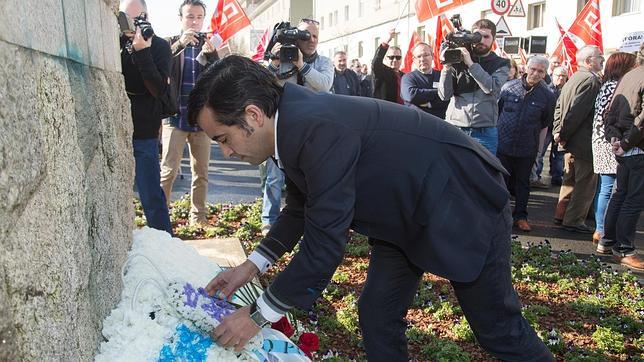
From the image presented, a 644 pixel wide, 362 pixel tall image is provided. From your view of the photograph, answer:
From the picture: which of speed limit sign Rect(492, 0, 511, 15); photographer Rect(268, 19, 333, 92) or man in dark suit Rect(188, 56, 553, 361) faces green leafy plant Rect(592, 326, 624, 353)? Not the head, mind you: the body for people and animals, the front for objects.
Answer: the speed limit sign

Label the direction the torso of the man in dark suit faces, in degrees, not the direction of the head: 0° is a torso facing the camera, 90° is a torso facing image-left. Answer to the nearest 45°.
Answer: approximately 90°

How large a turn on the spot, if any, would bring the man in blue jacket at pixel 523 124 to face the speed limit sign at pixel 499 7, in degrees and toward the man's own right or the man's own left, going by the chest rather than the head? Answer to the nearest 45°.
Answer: approximately 180°

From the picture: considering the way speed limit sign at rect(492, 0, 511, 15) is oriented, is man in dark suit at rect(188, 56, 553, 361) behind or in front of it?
in front

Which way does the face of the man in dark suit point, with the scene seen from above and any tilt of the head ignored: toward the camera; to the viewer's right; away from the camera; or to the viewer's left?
to the viewer's left

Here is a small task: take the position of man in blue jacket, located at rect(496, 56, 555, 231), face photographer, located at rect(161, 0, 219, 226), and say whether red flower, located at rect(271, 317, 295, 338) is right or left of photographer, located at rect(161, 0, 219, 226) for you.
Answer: left

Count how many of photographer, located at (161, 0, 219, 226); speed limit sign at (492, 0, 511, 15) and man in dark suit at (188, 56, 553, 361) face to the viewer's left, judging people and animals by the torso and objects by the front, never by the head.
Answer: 1

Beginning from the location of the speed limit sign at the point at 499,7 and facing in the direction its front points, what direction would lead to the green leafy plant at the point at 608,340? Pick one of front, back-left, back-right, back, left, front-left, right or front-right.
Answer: front

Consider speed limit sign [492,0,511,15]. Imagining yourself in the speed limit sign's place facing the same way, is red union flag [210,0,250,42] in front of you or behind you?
in front

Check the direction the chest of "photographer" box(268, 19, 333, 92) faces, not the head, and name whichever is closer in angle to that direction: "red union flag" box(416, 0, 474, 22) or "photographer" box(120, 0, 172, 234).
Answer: the photographer

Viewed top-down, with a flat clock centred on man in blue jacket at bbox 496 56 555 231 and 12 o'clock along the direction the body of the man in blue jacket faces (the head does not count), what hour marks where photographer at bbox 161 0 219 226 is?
The photographer is roughly at 2 o'clock from the man in blue jacket.

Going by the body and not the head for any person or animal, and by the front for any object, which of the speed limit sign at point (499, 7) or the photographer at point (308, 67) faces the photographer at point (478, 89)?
the speed limit sign

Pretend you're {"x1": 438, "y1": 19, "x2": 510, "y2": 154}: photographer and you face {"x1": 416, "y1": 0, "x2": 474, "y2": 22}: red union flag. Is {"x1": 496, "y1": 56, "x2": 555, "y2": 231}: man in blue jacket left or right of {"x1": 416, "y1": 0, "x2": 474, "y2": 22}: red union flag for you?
right

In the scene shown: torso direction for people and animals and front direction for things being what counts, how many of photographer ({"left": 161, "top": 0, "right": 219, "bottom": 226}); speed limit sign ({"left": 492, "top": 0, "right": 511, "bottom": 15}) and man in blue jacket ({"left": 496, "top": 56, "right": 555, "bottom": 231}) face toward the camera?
3
